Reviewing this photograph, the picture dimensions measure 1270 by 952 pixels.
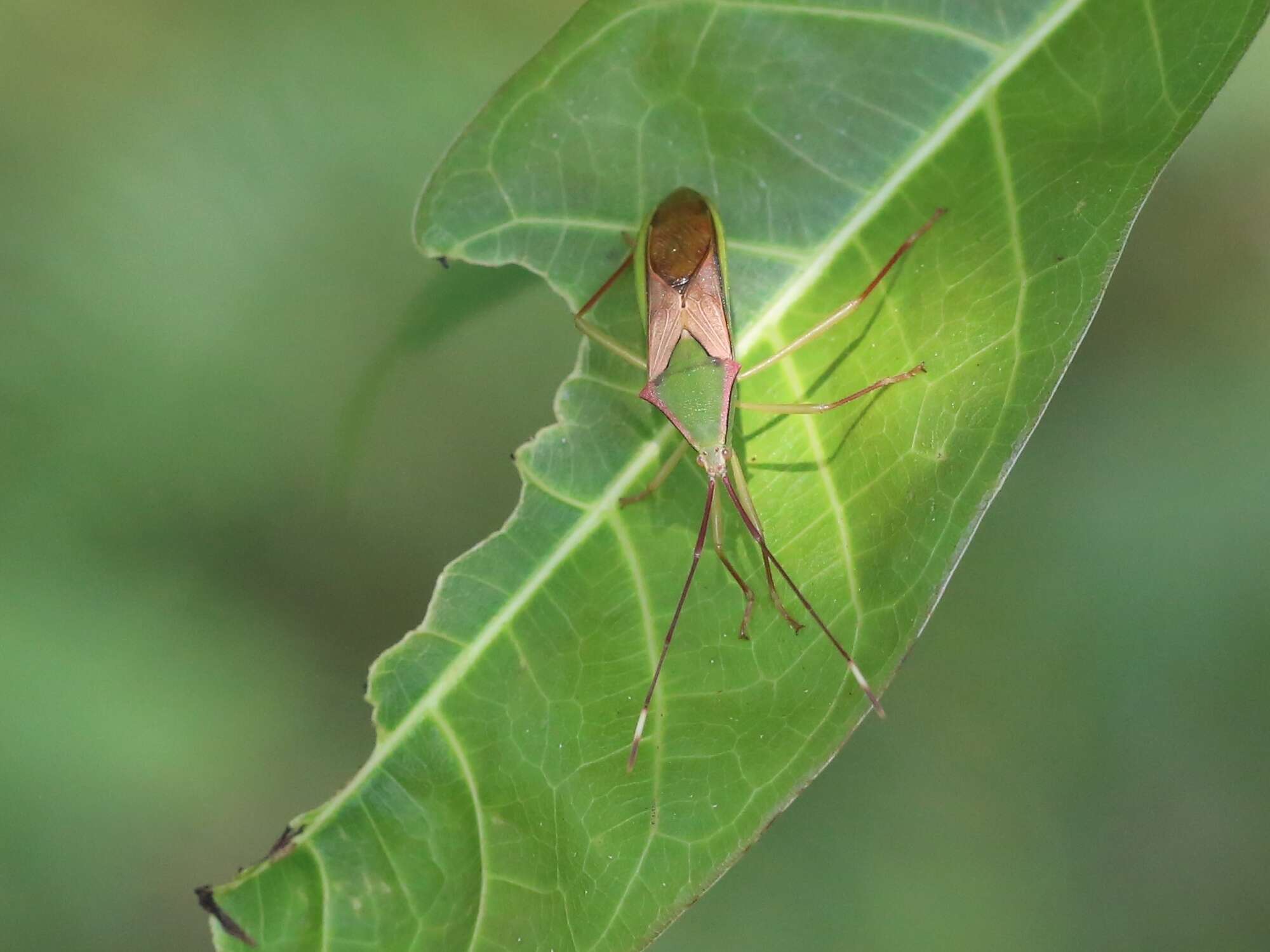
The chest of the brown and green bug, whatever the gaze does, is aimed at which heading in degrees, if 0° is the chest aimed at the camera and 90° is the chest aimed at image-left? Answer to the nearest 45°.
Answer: approximately 0°
